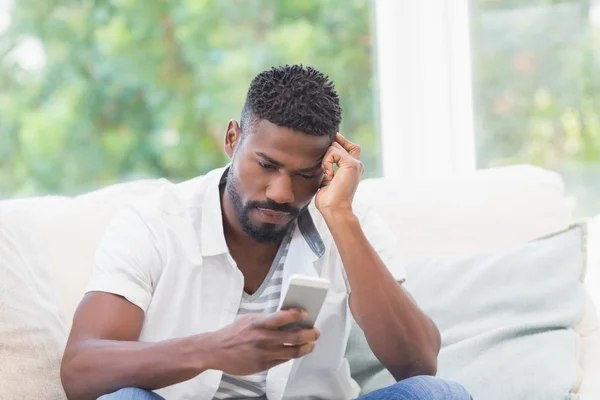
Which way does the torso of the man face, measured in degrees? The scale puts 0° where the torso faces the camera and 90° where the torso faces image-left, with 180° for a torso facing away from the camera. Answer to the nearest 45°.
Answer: approximately 0°

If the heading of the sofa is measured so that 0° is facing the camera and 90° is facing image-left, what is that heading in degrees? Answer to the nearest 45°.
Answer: approximately 0°
